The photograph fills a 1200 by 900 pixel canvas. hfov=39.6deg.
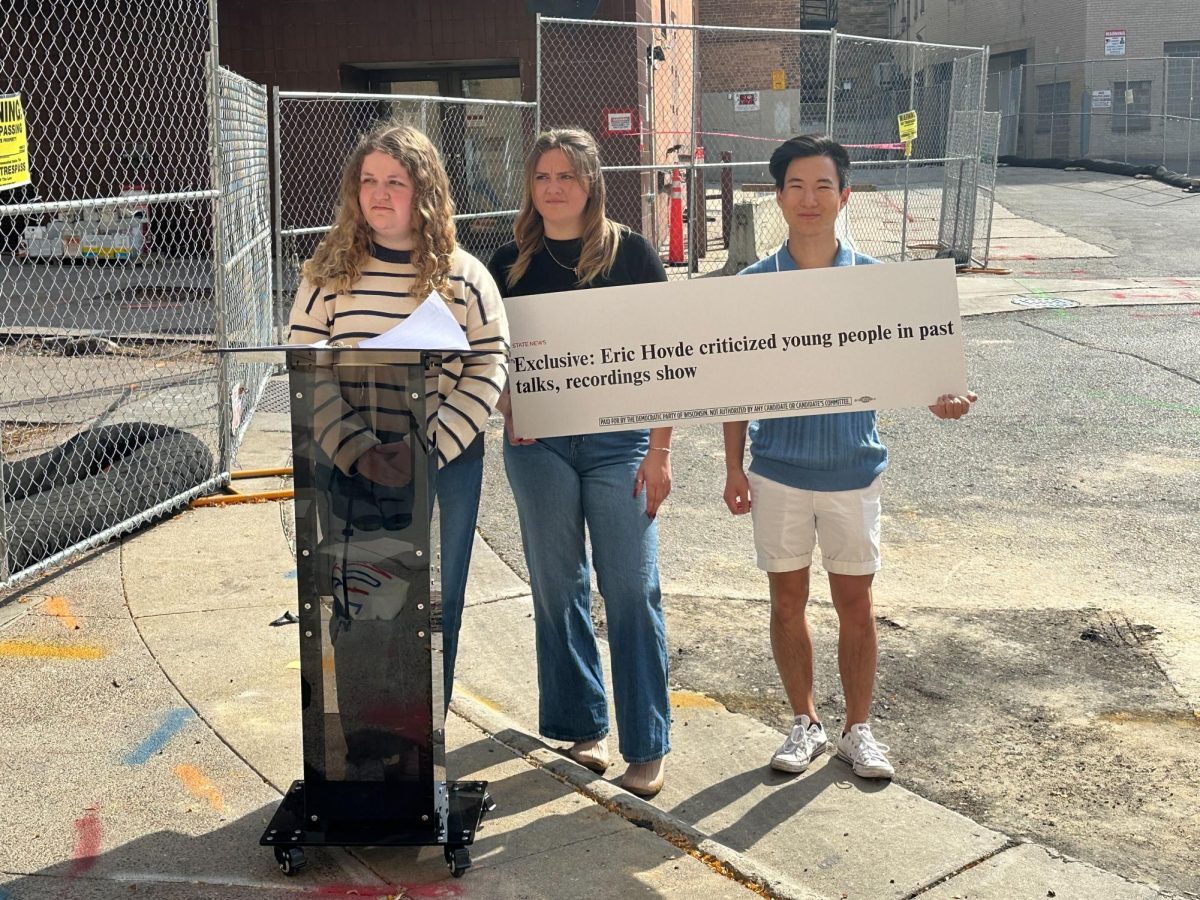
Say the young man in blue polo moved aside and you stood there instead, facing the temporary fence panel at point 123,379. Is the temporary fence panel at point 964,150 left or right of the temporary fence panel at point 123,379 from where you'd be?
right

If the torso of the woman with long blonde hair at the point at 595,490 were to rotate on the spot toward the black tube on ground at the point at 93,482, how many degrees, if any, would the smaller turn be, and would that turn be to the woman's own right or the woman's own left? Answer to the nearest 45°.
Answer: approximately 135° to the woman's own right

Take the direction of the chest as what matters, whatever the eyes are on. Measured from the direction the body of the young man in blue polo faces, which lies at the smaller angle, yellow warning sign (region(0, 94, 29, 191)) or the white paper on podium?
the white paper on podium

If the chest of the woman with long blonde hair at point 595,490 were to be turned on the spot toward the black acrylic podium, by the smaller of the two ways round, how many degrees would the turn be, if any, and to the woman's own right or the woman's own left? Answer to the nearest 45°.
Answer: approximately 45° to the woman's own right

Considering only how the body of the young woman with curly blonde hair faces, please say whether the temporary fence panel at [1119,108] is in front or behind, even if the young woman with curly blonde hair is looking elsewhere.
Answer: behind
